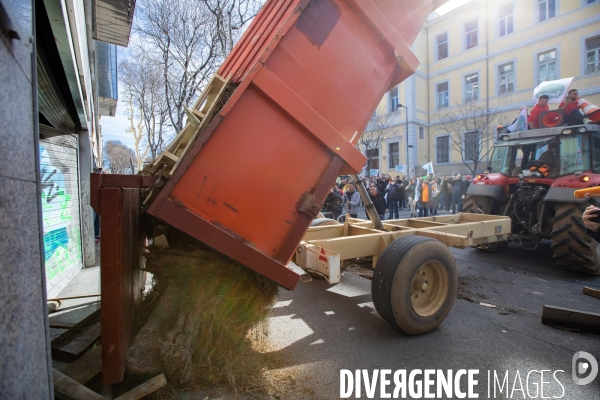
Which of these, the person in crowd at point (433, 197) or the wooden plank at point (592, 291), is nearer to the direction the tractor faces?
the person in crowd

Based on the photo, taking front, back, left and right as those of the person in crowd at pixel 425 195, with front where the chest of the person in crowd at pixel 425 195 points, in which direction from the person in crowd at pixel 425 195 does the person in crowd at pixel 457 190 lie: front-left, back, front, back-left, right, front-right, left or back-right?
back-left

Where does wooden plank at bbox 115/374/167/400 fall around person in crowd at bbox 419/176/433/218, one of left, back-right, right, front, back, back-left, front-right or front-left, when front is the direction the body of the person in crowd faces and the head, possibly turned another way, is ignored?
front

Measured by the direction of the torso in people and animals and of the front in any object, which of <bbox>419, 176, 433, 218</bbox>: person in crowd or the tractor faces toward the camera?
the person in crowd

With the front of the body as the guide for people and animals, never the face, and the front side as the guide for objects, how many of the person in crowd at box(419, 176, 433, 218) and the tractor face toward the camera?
1

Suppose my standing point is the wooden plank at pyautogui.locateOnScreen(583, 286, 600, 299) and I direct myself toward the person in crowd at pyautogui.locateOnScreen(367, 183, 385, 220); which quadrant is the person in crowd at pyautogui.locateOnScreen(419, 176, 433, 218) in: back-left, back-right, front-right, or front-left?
front-right

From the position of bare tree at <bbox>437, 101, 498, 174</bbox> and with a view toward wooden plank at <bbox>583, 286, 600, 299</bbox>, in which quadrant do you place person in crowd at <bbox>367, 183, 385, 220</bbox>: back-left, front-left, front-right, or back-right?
front-right

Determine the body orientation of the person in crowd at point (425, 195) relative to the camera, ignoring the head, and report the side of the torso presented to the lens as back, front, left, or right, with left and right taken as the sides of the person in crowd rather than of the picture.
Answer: front

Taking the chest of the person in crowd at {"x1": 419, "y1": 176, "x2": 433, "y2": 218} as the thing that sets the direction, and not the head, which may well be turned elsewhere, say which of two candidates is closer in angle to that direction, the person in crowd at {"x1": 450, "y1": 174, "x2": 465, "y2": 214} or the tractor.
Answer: the tractor

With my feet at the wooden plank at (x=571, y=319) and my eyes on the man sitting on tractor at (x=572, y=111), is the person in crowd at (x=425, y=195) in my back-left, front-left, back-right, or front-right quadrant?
front-left

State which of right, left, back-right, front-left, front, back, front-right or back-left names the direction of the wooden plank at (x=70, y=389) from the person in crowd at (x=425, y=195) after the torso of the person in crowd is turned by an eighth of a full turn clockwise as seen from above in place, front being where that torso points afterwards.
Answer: front-left

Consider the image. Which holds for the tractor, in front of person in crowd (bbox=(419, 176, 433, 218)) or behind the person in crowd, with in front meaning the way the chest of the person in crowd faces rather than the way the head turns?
in front

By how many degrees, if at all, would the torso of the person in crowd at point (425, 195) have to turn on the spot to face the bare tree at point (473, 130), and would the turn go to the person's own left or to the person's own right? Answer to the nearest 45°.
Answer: approximately 180°
